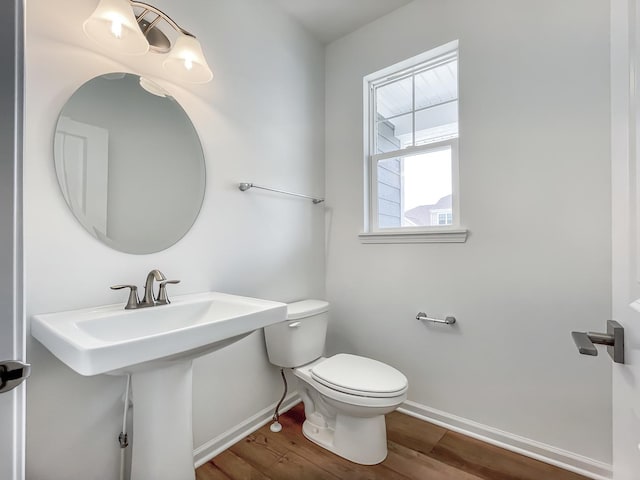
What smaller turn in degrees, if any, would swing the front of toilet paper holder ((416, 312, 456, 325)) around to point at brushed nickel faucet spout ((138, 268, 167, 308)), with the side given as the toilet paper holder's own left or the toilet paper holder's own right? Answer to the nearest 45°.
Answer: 0° — it already faces it

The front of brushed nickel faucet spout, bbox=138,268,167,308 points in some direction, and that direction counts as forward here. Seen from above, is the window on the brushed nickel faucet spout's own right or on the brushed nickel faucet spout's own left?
on the brushed nickel faucet spout's own left

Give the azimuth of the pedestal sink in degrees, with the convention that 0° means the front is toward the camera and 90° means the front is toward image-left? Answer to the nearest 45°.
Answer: approximately 315°

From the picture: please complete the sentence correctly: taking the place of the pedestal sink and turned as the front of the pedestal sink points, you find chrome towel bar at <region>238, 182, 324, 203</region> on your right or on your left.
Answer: on your left

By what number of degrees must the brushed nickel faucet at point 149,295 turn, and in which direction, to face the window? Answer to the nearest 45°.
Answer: approximately 45° to its left

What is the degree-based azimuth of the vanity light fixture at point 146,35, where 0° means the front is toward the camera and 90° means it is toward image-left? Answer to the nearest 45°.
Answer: approximately 315°

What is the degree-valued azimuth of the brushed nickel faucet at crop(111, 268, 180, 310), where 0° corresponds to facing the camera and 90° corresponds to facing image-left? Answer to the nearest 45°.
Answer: approximately 315°

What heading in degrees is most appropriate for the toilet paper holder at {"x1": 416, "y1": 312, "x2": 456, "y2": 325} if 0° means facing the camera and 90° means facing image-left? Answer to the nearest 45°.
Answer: approximately 45°
